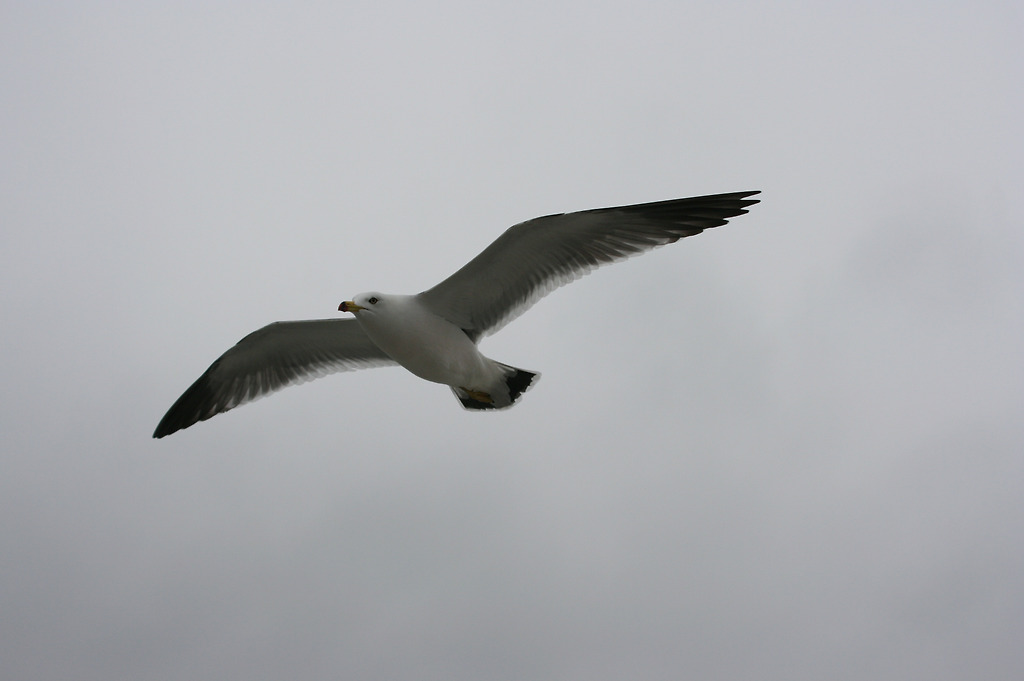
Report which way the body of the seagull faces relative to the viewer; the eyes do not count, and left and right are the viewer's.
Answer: facing the viewer and to the left of the viewer
